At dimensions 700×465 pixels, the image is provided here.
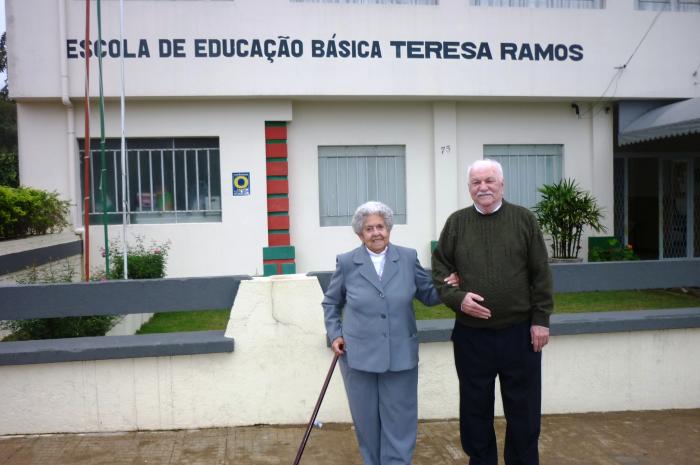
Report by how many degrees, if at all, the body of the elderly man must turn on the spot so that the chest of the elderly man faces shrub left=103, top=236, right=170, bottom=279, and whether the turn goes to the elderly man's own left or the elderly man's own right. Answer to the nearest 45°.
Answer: approximately 135° to the elderly man's own right

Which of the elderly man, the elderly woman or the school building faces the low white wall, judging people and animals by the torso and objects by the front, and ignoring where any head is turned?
the school building

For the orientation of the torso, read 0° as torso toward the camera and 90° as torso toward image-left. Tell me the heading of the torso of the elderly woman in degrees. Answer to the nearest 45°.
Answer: approximately 0°

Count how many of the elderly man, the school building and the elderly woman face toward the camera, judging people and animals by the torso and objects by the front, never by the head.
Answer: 3

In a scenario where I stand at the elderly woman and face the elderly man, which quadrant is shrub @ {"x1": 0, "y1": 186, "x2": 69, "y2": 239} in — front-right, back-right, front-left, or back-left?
back-left

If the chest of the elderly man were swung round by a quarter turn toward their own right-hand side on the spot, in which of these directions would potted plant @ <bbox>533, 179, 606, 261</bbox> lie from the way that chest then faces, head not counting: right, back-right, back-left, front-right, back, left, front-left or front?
right

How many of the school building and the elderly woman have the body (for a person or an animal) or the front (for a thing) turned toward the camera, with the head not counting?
2
